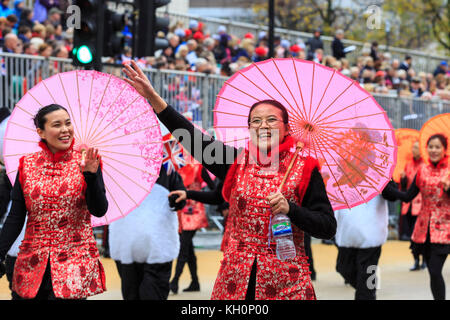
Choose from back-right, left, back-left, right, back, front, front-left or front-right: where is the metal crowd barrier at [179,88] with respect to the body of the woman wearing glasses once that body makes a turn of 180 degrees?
front

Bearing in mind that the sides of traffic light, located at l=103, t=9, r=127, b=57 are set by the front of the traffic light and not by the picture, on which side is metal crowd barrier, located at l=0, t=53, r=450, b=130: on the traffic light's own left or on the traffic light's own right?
on the traffic light's own left

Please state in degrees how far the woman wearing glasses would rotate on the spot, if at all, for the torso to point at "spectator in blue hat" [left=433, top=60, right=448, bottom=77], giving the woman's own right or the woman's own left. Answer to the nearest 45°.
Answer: approximately 180°

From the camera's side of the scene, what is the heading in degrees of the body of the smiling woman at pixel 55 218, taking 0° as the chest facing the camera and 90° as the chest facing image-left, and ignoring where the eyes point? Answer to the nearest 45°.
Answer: approximately 0°

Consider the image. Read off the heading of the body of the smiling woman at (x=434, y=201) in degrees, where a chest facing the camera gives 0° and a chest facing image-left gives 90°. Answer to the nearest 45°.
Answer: approximately 0°
